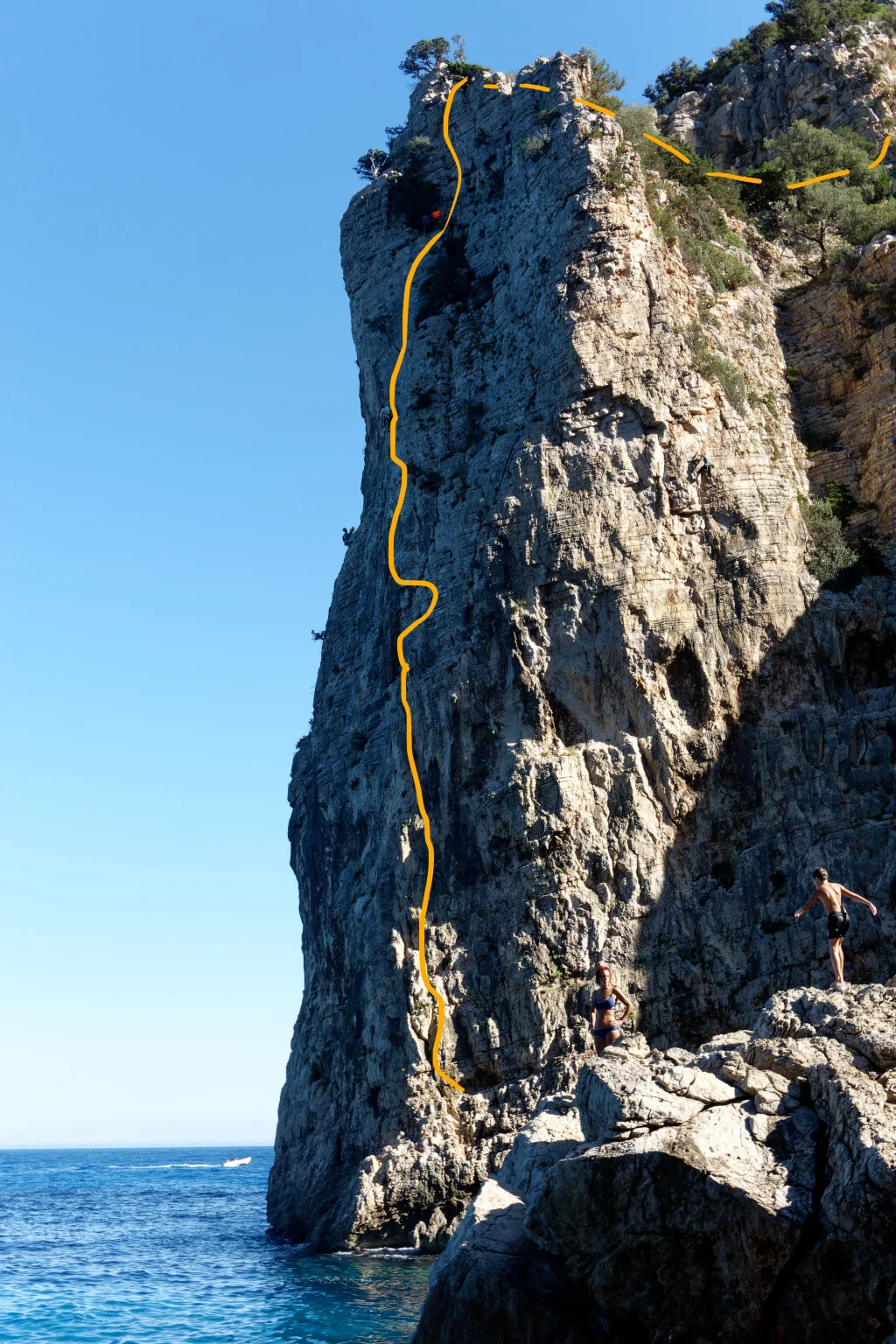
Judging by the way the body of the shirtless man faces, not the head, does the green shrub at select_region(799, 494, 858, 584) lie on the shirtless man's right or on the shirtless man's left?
on the shirtless man's right
